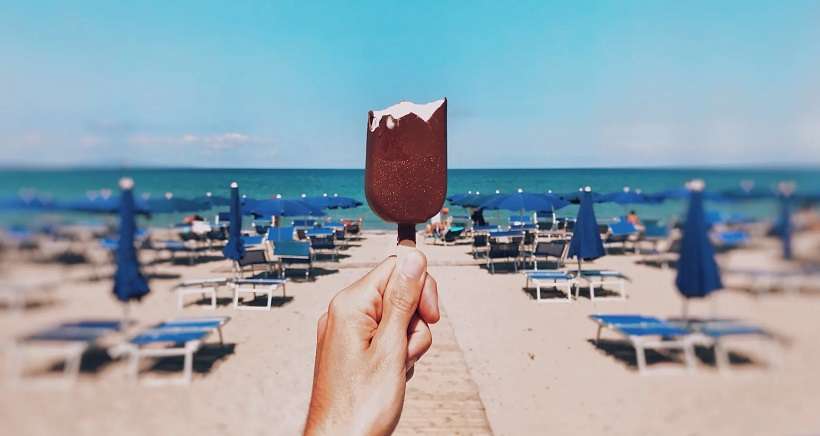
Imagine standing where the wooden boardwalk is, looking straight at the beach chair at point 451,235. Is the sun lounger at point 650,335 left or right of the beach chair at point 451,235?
right

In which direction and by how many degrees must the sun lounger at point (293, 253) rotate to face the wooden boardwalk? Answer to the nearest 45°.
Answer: approximately 180°

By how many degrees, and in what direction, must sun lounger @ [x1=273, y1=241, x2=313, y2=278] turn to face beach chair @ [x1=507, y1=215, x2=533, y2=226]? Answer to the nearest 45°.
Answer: approximately 45° to its right

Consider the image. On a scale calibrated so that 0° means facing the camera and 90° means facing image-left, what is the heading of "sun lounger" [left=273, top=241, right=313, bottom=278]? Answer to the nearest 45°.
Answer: approximately 180°

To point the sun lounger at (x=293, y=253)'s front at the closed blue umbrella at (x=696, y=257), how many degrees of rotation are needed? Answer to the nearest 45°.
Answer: approximately 135° to its right

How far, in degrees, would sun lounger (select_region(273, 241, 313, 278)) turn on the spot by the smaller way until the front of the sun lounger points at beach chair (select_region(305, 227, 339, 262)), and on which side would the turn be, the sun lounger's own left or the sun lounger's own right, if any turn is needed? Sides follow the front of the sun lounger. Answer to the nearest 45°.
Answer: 0° — it already faces it

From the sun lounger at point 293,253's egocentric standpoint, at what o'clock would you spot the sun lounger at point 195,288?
the sun lounger at point 195,288 is roughly at 7 o'clock from the sun lounger at point 293,253.

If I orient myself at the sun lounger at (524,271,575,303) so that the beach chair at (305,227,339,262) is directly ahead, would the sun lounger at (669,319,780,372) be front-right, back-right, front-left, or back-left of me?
back-left
